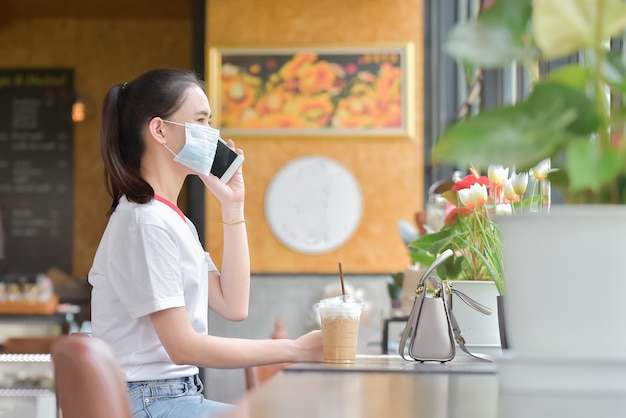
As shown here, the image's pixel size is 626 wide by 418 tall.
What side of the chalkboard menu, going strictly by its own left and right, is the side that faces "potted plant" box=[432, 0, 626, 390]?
front

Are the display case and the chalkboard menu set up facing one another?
no

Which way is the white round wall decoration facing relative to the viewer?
toward the camera

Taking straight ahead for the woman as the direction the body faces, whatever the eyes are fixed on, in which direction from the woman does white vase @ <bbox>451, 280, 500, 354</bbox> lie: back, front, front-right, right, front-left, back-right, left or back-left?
front

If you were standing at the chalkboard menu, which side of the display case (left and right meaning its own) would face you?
back

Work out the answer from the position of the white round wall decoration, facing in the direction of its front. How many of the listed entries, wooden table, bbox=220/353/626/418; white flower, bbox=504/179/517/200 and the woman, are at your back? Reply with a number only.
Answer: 0

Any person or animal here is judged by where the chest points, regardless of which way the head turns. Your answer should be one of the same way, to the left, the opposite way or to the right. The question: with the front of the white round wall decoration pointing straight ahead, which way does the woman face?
to the left

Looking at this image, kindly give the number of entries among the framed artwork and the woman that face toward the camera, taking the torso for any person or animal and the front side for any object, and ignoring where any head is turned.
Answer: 1

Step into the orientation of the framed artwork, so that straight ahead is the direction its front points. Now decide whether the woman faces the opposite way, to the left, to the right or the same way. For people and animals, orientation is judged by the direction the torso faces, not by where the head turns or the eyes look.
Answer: to the left

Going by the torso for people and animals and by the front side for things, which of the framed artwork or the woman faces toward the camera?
the framed artwork

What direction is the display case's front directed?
toward the camera

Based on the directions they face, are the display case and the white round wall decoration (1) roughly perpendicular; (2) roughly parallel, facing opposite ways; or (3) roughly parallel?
roughly parallel

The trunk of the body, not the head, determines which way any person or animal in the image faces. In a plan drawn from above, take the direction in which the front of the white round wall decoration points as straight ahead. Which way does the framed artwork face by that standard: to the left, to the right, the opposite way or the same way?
the same way

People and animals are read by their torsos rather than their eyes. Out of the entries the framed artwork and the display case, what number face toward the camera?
2

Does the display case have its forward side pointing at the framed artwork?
no

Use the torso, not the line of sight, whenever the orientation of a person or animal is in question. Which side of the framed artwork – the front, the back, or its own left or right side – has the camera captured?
front

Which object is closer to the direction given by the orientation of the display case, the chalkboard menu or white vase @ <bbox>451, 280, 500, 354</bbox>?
the white vase

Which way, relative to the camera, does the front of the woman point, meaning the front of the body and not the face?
to the viewer's right

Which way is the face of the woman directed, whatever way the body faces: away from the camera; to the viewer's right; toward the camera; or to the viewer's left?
to the viewer's right

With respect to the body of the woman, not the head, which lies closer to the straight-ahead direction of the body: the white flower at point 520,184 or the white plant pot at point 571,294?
the white flower
